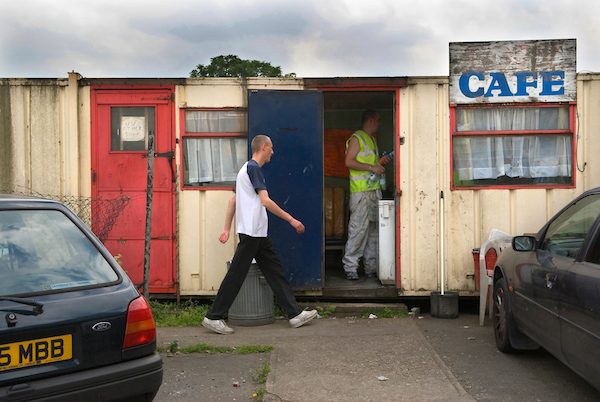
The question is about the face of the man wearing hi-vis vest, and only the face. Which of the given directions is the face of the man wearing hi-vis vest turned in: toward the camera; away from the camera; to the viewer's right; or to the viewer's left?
to the viewer's right

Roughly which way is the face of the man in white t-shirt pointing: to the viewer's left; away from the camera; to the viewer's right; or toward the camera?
to the viewer's right

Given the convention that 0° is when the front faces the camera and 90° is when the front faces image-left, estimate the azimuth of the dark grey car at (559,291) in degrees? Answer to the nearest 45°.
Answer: approximately 135°

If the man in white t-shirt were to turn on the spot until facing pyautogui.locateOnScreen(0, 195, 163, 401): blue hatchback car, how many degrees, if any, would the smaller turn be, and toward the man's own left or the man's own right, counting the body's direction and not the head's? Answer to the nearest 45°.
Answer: approximately 90° to the man's own right

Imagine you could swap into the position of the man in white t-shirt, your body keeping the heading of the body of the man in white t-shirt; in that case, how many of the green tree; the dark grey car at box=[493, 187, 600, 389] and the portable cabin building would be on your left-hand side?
2

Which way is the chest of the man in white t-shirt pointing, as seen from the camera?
to the viewer's right

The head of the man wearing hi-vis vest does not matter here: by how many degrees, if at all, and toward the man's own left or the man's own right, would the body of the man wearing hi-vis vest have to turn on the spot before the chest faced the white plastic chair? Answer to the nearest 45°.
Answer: approximately 45° to the man's own right

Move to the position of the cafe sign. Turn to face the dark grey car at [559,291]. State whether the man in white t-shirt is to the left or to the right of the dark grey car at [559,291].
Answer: right

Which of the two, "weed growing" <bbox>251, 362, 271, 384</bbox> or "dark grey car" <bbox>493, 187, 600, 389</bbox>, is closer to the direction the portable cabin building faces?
the weed growing

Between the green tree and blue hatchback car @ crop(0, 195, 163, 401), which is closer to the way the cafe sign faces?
the blue hatchback car

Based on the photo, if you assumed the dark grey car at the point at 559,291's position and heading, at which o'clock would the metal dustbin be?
The metal dustbin is roughly at 11 o'clock from the dark grey car.

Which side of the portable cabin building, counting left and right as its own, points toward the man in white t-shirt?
front

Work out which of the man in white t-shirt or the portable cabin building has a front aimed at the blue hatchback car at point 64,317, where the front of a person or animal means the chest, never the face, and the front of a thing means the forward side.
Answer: the portable cabin building

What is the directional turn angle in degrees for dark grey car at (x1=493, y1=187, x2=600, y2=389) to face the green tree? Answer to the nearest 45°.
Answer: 0° — it already faces it
